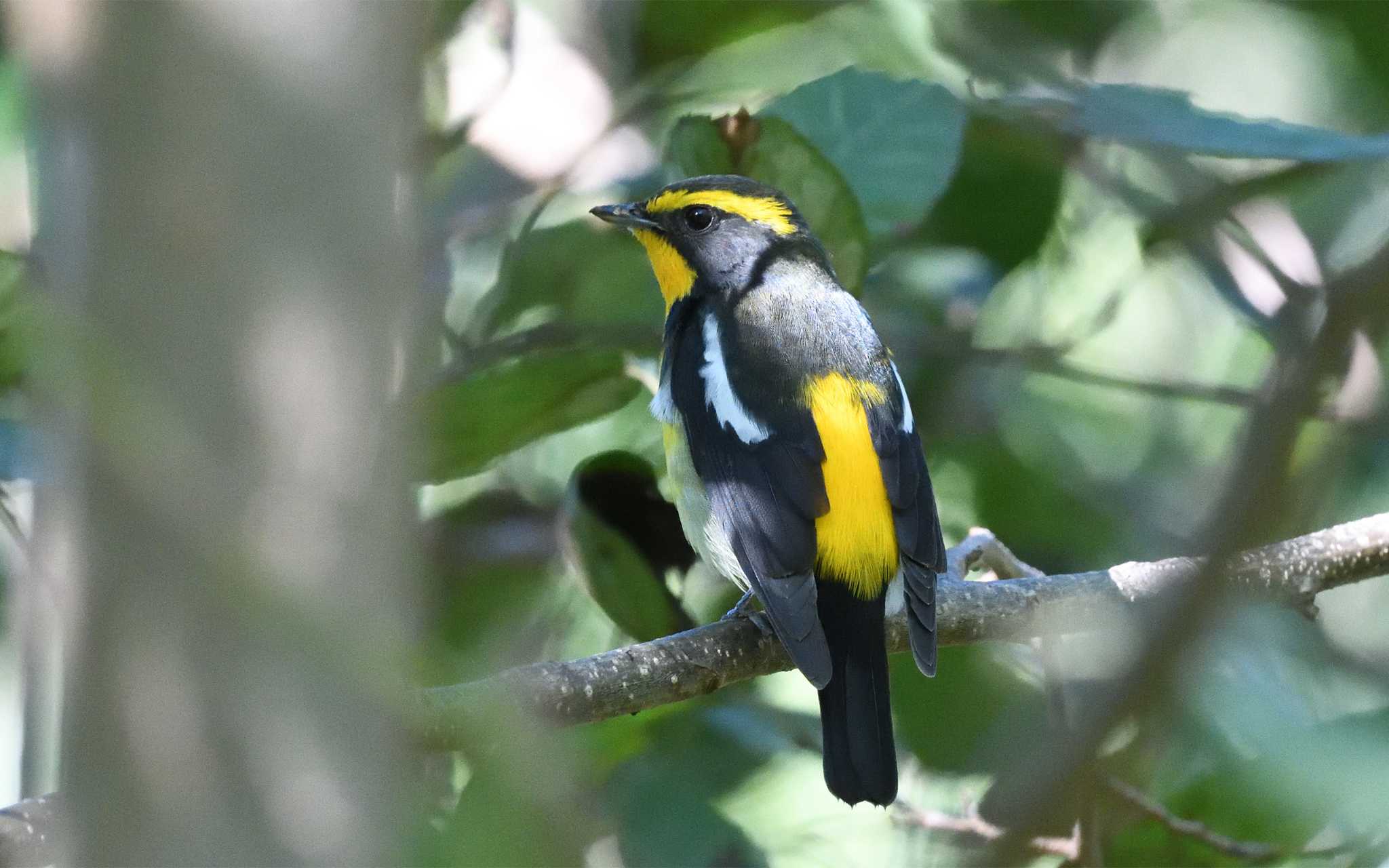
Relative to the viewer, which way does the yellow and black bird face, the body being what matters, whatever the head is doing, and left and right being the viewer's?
facing away from the viewer and to the left of the viewer

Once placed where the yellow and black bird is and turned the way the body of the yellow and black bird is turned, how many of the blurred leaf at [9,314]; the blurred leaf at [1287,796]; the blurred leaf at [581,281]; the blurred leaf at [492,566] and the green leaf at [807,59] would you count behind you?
1

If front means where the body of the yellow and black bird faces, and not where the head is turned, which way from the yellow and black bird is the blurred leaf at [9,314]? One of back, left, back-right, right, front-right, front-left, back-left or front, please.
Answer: front-left

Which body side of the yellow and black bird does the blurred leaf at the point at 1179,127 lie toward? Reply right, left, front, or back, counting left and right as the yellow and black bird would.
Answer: right

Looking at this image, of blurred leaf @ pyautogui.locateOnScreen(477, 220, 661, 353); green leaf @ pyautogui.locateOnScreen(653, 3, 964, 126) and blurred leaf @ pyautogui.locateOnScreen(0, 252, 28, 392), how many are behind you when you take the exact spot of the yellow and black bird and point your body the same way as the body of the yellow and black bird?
0

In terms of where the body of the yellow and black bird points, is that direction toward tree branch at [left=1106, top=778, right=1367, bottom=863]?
no

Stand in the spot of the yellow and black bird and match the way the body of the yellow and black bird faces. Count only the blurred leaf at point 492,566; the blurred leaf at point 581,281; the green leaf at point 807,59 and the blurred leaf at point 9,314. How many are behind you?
0

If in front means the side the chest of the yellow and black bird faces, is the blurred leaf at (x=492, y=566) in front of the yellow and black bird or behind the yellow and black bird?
in front

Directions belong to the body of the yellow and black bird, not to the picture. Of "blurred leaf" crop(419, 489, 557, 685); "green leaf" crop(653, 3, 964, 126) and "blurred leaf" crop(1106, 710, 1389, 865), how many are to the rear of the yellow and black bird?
1

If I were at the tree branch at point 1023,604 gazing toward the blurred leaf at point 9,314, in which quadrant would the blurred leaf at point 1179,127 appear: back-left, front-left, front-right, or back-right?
back-right

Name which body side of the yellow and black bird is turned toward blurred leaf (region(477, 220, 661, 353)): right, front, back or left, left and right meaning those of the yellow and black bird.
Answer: front
